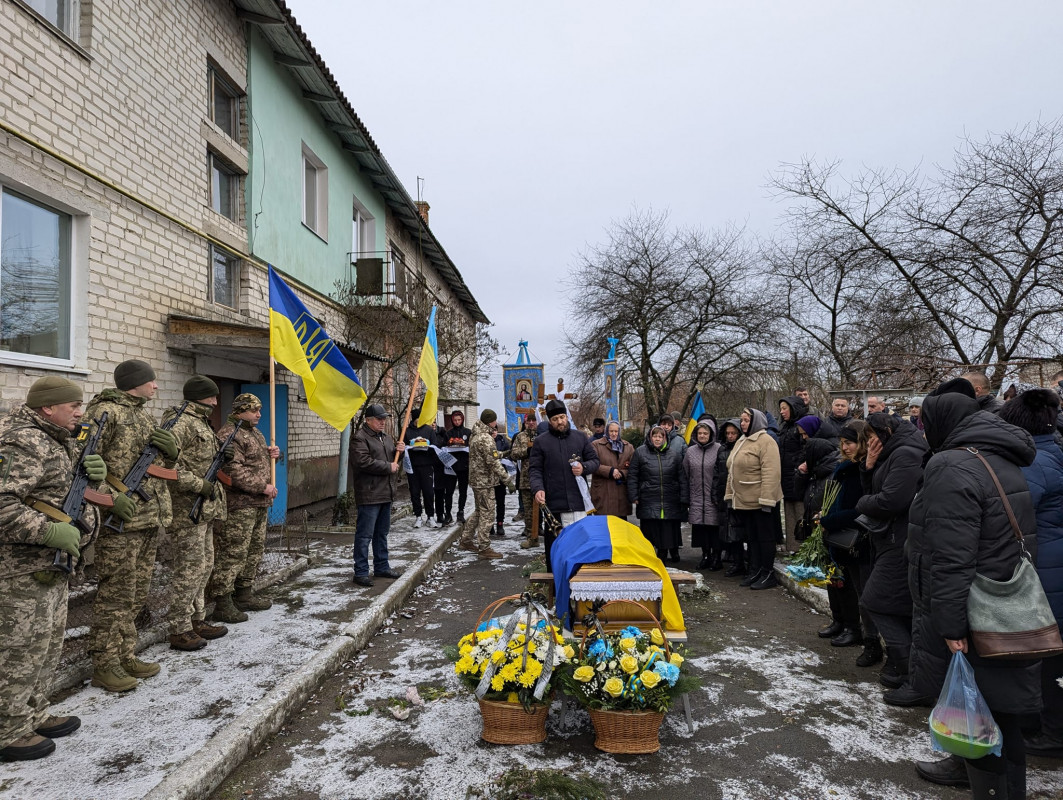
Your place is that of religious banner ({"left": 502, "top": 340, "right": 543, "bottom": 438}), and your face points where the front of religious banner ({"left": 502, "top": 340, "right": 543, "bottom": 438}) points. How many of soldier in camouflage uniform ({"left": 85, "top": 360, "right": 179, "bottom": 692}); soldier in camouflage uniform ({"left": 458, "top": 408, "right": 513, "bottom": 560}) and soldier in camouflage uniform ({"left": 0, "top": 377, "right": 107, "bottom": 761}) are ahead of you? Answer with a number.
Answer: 3

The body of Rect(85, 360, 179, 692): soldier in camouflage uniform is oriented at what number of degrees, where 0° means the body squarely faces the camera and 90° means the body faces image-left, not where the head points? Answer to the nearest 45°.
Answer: approximately 270°

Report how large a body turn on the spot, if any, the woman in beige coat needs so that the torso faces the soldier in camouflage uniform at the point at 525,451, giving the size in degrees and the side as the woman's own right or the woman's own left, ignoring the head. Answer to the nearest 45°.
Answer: approximately 90° to the woman's own right

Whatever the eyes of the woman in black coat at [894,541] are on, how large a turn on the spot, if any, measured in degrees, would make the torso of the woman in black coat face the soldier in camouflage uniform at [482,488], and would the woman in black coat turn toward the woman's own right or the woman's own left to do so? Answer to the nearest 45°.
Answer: approximately 45° to the woman's own right

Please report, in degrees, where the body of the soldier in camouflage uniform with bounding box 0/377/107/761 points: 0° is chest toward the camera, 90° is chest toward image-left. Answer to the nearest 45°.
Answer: approximately 270°

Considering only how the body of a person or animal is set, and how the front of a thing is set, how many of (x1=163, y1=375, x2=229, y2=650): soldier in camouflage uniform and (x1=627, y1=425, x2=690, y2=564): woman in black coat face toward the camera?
1

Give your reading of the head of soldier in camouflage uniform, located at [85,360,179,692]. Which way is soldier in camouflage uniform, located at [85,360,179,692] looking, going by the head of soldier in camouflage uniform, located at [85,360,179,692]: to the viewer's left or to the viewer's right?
to the viewer's right

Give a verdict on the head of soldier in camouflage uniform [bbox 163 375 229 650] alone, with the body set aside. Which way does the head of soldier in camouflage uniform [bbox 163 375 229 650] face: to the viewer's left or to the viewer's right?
to the viewer's right

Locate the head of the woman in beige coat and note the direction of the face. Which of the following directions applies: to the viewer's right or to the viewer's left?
to the viewer's left

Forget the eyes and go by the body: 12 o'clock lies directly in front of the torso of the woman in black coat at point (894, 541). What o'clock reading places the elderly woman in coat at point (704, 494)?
The elderly woman in coat is roughly at 2 o'clock from the woman in black coat.

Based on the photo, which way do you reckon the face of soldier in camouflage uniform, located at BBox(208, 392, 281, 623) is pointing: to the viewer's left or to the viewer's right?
to the viewer's right
